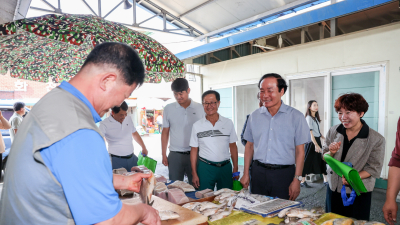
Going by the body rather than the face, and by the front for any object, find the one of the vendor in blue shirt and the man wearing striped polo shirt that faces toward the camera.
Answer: the man wearing striped polo shirt

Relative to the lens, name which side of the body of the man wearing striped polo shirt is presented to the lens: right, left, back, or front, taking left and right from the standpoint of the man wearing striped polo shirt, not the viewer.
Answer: front

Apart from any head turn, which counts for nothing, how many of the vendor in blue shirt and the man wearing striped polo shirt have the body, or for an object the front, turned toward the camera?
1

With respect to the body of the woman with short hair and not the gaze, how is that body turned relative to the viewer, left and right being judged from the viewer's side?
facing the viewer and to the left of the viewer

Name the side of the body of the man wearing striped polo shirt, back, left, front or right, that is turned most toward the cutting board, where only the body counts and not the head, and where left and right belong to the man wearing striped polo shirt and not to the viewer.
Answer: front

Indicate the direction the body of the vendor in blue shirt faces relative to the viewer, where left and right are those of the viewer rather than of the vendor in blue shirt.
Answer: facing away from the viewer and to the right of the viewer

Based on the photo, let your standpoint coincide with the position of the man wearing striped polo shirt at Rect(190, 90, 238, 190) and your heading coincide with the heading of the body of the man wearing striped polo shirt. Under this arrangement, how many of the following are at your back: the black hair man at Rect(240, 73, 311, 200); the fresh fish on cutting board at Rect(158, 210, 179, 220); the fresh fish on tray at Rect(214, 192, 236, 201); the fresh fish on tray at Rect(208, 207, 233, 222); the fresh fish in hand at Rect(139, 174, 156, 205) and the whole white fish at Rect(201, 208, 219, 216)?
0

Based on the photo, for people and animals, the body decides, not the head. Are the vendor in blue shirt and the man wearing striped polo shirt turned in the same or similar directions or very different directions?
very different directions

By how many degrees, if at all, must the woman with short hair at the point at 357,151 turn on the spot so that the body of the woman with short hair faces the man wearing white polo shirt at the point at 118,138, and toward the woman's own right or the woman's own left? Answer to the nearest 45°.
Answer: approximately 45° to the woman's own right

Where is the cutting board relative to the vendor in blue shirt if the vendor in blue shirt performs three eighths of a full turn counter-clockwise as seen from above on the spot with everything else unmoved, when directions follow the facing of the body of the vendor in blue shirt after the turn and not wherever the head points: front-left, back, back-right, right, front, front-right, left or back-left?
back-right

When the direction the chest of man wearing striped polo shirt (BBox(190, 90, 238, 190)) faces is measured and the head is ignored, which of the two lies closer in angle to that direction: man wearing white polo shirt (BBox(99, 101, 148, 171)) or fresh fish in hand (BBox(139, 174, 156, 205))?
the fresh fish in hand

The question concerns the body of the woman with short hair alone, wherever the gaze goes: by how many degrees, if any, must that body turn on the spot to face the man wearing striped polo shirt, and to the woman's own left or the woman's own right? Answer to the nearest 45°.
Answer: approximately 45° to the woman's own right

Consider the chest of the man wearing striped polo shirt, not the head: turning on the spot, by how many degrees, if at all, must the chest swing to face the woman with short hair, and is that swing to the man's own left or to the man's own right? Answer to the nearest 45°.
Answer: approximately 45° to the man's own left

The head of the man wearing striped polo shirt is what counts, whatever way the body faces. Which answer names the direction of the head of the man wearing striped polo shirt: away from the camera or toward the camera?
toward the camera

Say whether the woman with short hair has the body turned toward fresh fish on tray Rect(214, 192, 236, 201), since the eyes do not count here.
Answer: yes
